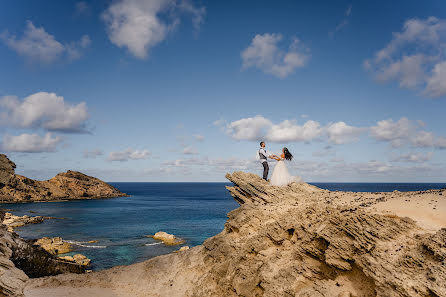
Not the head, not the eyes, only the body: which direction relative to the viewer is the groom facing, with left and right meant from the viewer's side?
facing to the right of the viewer

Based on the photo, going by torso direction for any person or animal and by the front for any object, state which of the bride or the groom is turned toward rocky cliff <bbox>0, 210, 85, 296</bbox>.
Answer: the bride

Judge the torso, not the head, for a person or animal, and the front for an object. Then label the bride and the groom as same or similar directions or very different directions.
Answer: very different directions

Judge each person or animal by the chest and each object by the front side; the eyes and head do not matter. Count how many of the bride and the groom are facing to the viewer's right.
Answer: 1

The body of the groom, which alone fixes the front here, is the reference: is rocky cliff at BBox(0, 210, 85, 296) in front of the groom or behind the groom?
behind

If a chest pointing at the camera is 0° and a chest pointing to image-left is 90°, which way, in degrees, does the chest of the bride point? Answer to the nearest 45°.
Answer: approximately 90°
